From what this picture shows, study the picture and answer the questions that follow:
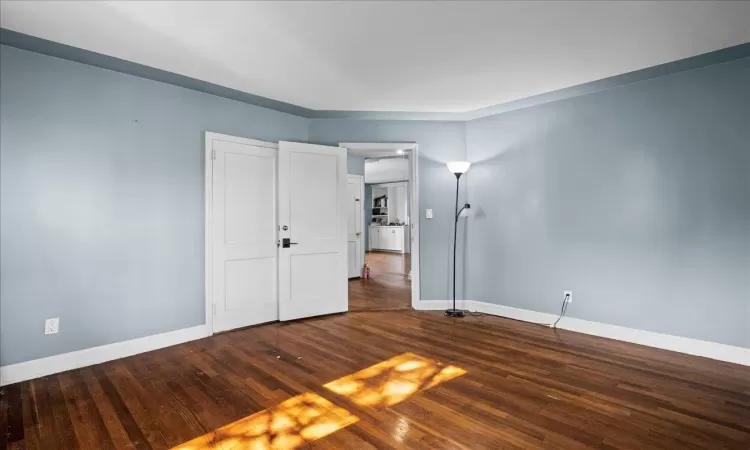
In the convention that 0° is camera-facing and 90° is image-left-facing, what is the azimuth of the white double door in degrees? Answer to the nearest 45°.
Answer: approximately 315°

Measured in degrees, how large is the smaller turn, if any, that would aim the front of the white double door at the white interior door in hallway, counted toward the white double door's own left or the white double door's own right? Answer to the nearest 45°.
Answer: approximately 90° to the white double door's own left
